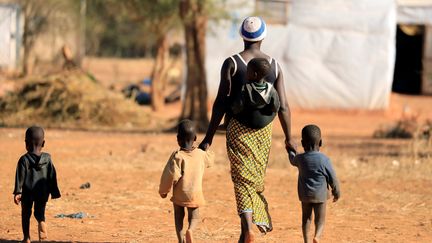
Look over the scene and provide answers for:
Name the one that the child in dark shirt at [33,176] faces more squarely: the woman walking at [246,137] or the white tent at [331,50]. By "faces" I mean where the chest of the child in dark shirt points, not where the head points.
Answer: the white tent

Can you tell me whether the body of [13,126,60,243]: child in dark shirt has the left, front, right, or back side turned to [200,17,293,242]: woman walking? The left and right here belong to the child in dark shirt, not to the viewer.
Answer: right

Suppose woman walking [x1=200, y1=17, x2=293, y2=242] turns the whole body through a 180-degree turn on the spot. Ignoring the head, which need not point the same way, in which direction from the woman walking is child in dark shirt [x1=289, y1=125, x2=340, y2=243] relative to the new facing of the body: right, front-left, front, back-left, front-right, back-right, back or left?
left

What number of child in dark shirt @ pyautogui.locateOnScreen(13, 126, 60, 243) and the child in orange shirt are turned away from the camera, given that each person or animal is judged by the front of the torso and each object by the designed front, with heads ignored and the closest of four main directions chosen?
2

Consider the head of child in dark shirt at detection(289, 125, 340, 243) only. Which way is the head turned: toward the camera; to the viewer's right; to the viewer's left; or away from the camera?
away from the camera

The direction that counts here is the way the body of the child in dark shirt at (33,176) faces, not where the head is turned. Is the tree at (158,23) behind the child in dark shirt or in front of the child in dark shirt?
in front

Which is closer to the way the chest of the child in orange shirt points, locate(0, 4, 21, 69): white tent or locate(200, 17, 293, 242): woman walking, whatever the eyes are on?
the white tent

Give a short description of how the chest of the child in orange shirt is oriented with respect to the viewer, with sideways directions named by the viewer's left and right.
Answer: facing away from the viewer

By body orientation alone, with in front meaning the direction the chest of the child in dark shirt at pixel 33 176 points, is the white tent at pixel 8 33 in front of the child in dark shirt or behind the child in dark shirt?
in front

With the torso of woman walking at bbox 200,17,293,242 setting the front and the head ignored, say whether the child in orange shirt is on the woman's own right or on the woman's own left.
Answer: on the woman's own left

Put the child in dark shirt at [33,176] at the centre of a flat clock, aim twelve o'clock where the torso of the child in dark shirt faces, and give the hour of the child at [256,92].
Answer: The child is roughly at 4 o'clock from the child in dark shirt.

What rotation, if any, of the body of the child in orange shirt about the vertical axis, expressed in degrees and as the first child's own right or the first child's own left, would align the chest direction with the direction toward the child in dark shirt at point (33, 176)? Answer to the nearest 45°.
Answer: approximately 90° to the first child's own left

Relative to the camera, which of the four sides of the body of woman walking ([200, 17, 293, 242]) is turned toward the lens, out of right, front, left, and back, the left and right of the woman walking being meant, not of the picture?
back

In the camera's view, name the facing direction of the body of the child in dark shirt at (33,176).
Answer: away from the camera
